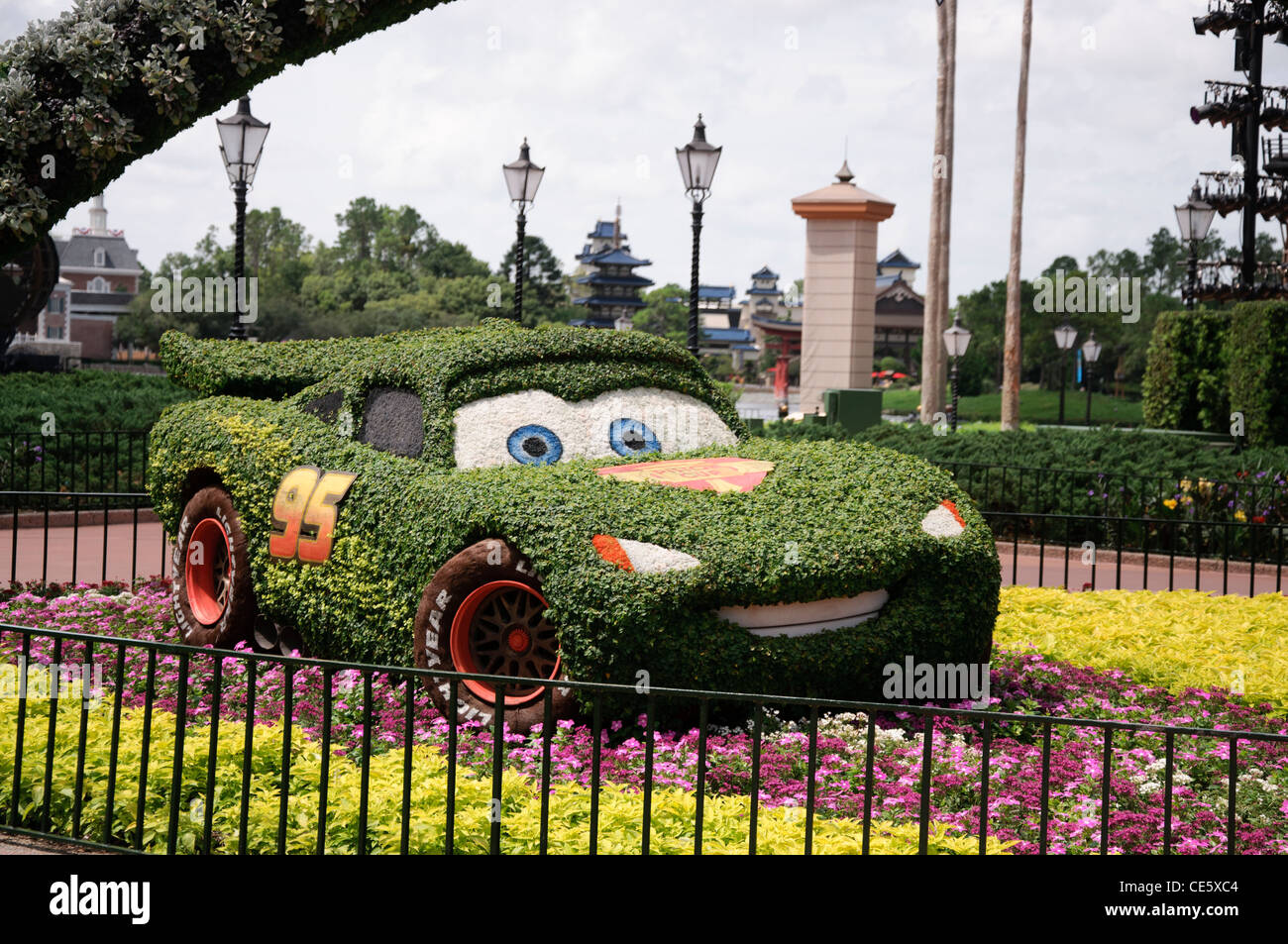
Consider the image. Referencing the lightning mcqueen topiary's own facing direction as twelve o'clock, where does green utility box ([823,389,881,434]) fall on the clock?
The green utility box is roughly at 8 o'clock from the lightning mcqueen topiary.

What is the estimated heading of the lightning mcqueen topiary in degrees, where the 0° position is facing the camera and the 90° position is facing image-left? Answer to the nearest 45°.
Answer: approximately 315°

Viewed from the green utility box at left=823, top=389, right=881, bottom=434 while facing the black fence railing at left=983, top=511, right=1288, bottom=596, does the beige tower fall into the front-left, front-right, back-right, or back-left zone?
back-left

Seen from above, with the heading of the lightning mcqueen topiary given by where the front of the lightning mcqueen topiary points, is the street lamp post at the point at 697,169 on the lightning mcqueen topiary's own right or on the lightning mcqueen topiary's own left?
on the lightning mcqueen topiary's own left

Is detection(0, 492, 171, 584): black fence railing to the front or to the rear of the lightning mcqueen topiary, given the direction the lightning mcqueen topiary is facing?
to the rear

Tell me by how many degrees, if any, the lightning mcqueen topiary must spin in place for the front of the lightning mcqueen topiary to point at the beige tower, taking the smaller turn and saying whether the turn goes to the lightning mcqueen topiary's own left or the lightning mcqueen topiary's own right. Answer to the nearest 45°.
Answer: approximately 135° to the lightning mcqueen topiary's own left

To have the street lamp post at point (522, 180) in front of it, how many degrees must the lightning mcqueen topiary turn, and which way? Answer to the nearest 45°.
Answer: approximately 135° to its left

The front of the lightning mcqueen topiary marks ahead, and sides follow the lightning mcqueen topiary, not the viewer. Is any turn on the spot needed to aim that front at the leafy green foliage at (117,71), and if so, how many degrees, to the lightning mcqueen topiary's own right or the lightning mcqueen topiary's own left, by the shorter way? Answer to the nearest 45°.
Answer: approximately 90° to the lightning mcqueen topiary's own right

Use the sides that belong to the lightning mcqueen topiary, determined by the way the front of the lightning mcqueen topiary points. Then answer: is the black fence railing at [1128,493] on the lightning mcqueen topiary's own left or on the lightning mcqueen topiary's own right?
on the lightning mcqueen topiary's own left

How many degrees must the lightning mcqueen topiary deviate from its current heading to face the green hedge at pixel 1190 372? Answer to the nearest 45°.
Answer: approximately 90° to its left

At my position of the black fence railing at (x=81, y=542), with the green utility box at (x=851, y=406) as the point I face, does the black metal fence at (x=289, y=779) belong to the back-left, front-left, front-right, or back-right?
back-right

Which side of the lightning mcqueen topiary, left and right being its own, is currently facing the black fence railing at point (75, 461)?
back
